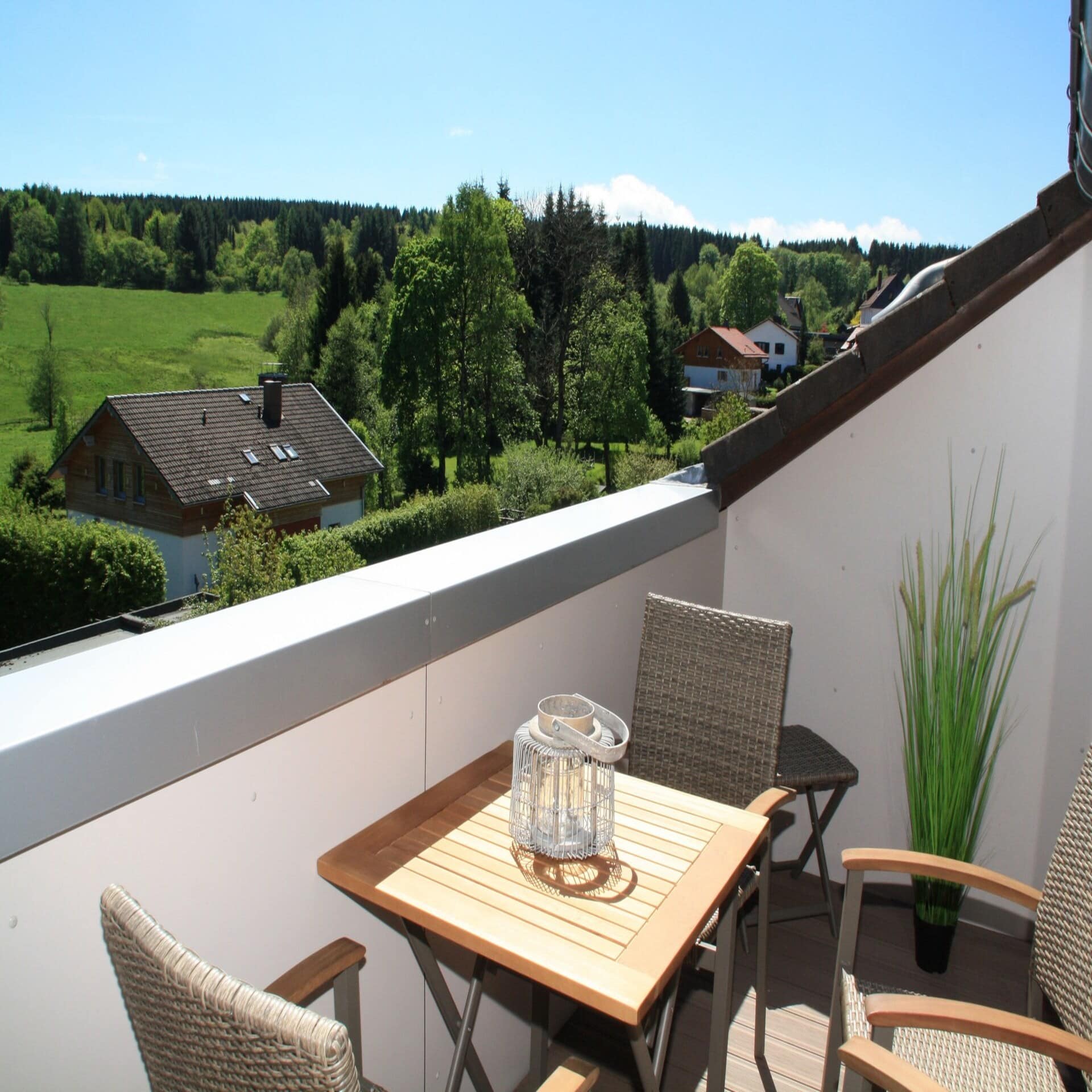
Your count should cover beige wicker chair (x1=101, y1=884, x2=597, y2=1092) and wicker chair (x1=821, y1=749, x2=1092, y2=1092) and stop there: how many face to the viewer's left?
1

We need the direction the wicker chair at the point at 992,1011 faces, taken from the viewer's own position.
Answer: facing to the left of the viewer

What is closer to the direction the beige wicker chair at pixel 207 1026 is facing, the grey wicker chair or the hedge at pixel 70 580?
the grey wicker chair

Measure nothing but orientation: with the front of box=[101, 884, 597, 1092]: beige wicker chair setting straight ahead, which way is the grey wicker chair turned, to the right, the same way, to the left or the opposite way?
the opposite way

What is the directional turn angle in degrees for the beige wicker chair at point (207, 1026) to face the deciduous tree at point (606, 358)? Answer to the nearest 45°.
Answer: approximately 45° to its left

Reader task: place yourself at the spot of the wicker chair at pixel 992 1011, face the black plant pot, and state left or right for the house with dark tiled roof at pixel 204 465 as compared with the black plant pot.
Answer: left

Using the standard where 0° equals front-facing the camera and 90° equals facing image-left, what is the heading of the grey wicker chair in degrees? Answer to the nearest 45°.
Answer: approximately 45°

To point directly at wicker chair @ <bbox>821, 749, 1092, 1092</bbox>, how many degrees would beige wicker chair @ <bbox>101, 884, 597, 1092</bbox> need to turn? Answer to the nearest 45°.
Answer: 0° — it already faces it

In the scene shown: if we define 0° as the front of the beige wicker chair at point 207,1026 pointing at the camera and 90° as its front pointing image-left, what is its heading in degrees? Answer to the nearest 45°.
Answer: approximately 225°

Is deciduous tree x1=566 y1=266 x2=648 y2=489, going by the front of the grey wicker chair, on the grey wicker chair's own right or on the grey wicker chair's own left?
on the grey wicker chair's own right

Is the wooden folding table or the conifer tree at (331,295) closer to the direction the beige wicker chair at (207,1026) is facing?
the wooden folding table

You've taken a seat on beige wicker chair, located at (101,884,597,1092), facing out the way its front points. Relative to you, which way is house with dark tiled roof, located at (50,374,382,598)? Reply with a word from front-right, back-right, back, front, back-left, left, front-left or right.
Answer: front-left
